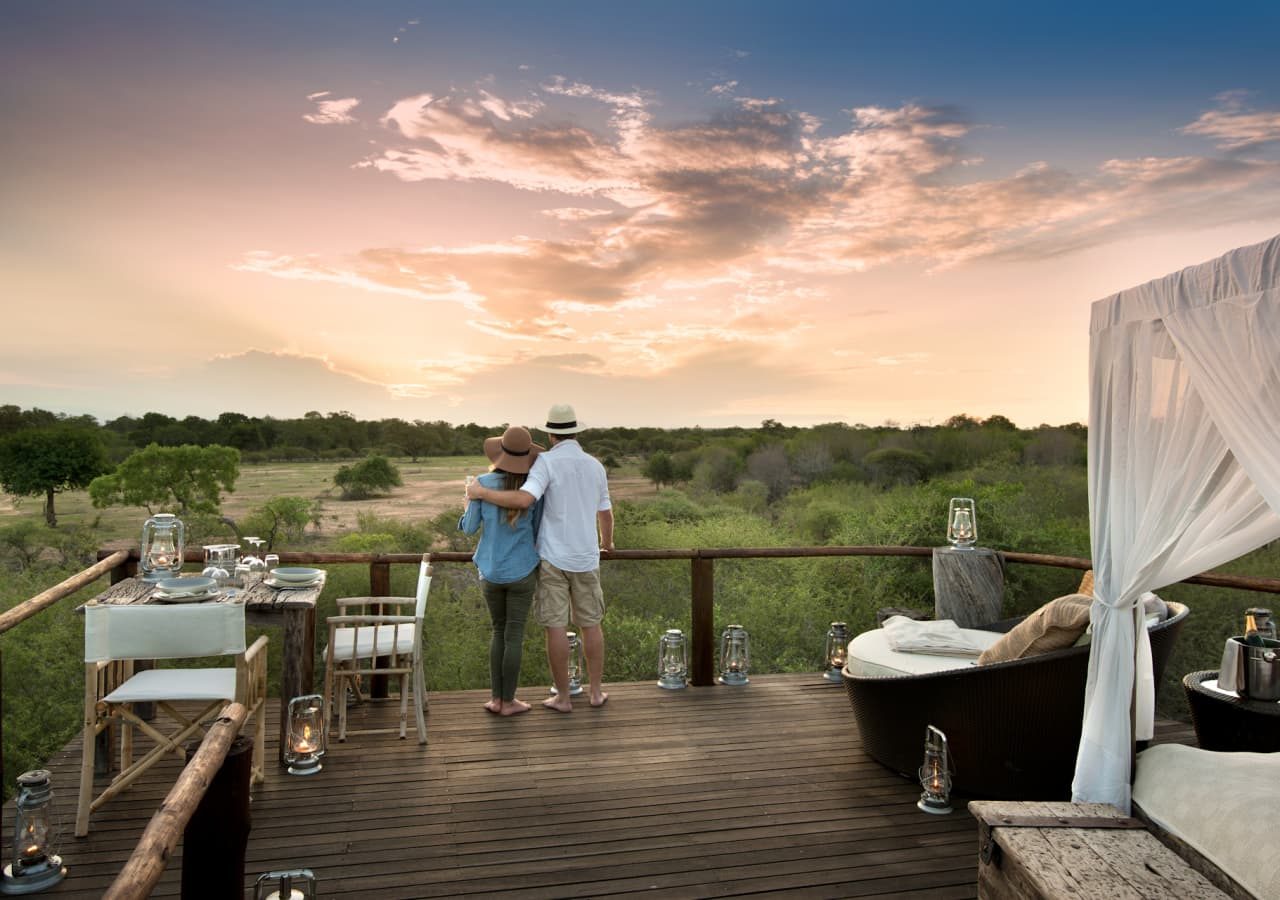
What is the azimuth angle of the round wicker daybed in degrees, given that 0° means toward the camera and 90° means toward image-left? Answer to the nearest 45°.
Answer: approximately 135°

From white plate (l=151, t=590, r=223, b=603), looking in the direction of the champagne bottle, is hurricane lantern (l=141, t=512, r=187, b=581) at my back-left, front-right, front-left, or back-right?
back-left

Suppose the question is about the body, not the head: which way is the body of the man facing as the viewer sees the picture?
away from the camera

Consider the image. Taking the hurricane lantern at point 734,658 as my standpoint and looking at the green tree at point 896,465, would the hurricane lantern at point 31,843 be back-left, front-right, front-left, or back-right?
back-left

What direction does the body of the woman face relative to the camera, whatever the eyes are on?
away from the camera

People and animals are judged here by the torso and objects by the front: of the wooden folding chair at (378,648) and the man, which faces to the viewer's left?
the wooden folding chair

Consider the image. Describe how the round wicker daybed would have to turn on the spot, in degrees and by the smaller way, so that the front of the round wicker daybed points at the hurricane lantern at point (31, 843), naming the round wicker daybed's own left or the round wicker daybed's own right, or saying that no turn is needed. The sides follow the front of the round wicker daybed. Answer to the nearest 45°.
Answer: approximately 90° to the round wicker daybed's own left

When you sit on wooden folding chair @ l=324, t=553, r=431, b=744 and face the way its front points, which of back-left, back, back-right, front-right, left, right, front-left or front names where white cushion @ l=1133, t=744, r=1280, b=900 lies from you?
back-left

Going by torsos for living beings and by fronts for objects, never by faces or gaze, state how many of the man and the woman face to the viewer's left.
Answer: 0

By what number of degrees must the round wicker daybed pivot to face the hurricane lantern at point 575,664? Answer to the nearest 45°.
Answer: approximately 45° to its left

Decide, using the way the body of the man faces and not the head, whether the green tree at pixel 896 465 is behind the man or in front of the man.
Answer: in front

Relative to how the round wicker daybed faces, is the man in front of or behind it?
in front

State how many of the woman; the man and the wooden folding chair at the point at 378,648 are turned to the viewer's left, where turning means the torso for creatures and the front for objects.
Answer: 1

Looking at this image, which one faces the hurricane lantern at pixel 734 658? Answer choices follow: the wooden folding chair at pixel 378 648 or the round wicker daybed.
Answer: the round wicker daybed

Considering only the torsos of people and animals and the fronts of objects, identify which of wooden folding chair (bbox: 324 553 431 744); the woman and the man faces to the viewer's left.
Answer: the wooden folding chair

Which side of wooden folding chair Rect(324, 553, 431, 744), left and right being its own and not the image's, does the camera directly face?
left

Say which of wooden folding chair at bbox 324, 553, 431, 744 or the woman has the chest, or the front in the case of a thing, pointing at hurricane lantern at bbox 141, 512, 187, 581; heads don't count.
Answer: the wooden folding chair
